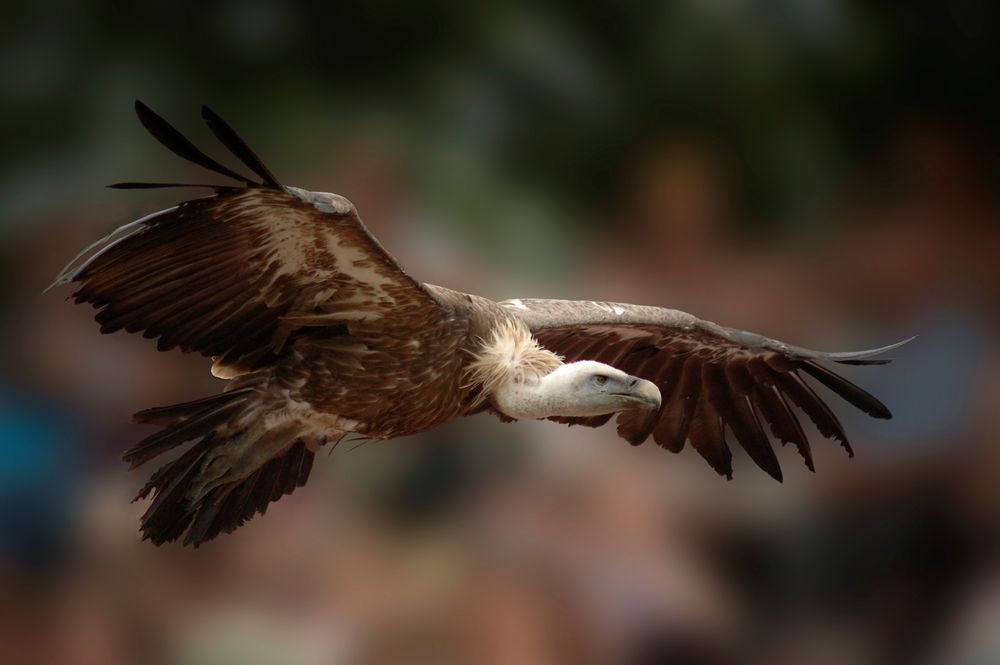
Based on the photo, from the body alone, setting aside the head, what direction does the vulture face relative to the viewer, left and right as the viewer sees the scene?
facing the viewer and to the right of the viewer
